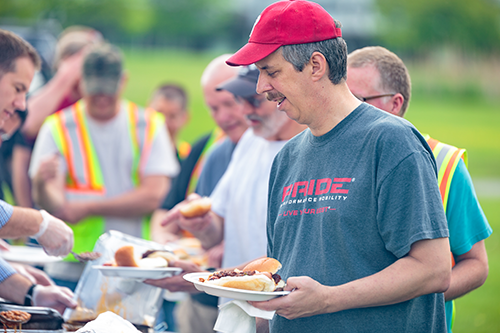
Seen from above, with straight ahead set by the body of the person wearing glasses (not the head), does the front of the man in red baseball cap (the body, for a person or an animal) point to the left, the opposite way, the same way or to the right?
the same way

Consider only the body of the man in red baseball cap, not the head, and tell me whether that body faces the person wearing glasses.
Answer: no

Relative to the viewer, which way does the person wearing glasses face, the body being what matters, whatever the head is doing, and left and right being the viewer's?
facing the viewer and to the left of the viewer

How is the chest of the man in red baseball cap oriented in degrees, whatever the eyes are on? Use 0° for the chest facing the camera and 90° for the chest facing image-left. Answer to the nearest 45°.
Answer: approximately 45°

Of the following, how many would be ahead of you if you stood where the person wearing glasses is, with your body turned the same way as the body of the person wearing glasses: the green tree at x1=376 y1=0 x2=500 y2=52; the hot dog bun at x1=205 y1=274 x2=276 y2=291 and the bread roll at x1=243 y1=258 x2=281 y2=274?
2

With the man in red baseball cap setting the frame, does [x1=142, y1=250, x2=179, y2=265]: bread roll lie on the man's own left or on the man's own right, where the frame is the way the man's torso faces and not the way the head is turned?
on the man's own right

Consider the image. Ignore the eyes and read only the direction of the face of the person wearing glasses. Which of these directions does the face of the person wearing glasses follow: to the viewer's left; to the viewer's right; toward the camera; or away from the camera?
to the viewer's left

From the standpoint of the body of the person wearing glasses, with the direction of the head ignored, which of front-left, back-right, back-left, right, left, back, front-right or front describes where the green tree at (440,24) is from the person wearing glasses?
back-right

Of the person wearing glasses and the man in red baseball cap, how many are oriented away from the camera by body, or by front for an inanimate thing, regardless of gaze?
0

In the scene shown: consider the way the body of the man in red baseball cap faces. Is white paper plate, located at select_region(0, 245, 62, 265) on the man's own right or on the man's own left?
on the man's own right
